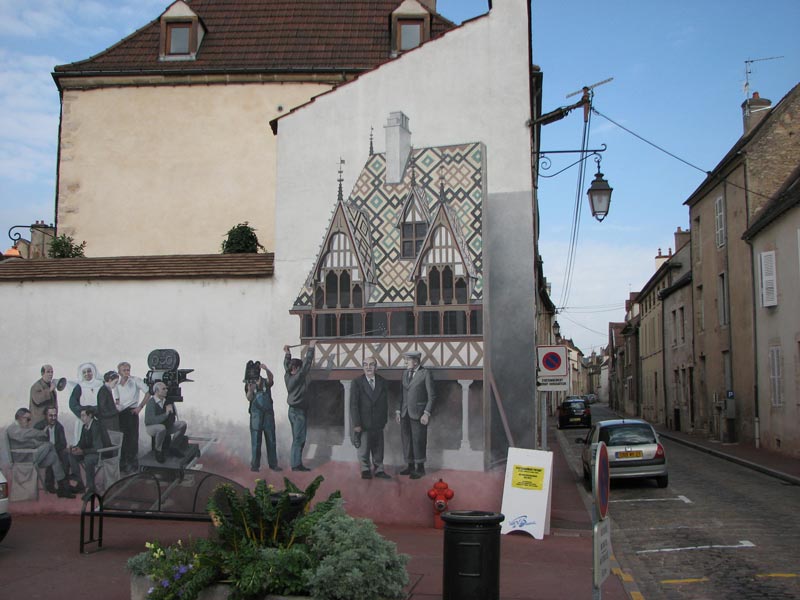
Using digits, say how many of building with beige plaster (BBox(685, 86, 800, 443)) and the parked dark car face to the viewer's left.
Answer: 1

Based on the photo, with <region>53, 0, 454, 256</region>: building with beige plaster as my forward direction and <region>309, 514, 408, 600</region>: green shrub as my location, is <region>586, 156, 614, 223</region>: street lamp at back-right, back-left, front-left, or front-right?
front-right

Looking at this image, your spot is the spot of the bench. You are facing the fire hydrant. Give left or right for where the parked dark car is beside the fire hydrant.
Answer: left

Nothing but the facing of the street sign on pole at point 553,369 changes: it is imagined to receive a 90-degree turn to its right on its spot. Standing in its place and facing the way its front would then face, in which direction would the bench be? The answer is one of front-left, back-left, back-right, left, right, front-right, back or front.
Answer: front-left

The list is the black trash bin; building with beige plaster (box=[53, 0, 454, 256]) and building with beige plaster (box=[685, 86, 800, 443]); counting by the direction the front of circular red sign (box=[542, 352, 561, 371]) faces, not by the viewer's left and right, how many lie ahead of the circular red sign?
1

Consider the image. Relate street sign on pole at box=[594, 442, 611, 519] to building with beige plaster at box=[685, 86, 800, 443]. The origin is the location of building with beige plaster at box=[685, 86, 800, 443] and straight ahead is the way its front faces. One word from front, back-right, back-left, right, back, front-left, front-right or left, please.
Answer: left

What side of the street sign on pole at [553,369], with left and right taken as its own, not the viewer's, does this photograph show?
front

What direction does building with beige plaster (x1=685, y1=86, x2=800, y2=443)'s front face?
to the viewer's left

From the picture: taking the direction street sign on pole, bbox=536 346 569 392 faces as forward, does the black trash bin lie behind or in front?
in front

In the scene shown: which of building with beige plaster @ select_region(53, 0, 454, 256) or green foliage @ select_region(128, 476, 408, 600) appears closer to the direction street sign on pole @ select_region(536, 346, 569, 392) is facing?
the green foliage
